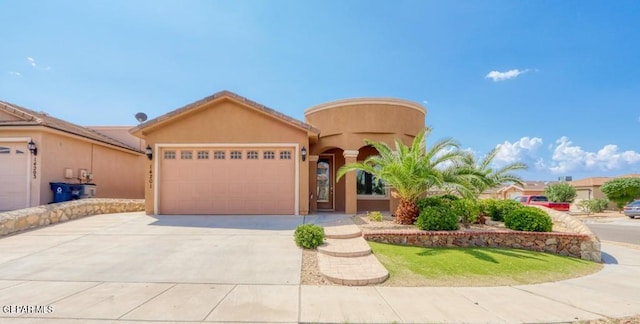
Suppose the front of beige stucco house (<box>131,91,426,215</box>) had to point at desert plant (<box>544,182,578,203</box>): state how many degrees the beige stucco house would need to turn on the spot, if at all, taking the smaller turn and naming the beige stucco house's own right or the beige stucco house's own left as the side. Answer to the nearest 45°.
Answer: approximately 135° to the beige stucco house's own left

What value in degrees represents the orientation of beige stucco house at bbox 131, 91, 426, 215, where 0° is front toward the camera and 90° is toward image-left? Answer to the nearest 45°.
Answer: approximately 0°

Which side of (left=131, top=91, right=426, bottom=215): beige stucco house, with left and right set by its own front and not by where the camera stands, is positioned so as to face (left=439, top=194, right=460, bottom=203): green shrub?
left

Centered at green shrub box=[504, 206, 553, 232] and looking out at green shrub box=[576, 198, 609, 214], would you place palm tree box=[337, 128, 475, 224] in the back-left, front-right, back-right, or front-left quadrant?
back-left

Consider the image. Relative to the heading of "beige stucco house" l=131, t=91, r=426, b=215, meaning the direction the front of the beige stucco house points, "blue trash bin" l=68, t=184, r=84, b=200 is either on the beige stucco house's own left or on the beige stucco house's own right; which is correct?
on the beige stucco house's own right

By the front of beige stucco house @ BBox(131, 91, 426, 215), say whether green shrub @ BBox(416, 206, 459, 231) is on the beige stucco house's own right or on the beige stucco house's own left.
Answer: on the beige stucco house's own left

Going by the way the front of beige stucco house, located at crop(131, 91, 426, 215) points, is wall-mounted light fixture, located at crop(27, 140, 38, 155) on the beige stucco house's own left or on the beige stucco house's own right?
on the beige stucco house's own right

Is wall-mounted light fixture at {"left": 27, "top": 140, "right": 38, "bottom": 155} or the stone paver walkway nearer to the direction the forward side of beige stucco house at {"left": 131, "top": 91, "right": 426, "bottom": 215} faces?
the stone paver walkway
